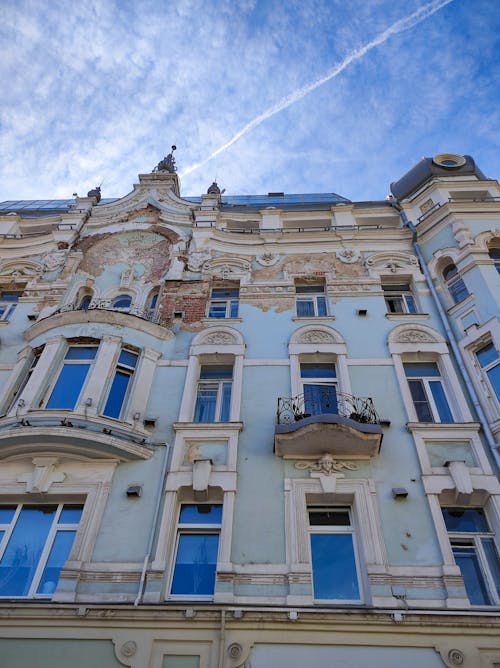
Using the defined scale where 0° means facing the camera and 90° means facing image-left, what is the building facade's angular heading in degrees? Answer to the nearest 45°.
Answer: approximately 0°
